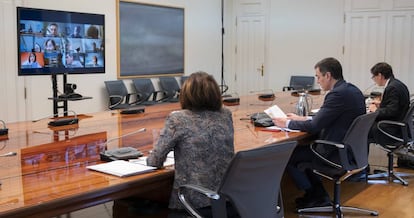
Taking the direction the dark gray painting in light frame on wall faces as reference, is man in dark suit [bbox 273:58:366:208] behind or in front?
in front

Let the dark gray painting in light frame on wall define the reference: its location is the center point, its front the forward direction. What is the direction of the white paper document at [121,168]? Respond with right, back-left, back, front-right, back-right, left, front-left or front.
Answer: front-right

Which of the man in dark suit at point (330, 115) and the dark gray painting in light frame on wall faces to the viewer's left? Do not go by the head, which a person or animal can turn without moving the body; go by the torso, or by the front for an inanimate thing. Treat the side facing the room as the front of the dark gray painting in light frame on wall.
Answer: the man in dark suit

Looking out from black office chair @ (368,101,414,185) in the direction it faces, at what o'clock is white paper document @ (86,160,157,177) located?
The white paper document is roughly at 10 o'clock from the black office chair.

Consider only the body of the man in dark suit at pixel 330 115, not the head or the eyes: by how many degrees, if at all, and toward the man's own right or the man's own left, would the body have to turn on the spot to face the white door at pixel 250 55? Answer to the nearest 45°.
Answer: approximately 90° to the man's own right

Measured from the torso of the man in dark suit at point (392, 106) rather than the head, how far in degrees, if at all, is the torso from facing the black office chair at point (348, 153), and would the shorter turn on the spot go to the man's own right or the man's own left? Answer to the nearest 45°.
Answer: approximately 90° to the man's own left

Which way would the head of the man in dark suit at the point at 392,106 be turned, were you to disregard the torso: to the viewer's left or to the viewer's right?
to the viewer's left

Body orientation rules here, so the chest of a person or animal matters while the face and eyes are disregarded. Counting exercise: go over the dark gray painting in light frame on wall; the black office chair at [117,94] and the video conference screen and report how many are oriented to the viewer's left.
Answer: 0

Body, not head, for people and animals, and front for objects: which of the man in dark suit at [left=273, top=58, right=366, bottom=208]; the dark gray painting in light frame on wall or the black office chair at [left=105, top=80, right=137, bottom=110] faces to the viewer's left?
the man in dark suit

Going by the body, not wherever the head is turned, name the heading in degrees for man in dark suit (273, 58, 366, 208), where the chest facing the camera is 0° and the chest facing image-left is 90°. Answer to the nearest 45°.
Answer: approximately 90°

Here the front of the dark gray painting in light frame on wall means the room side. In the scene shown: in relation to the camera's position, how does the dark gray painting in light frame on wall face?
facing the viewer and to the right of the viewer

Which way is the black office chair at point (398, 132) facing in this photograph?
to the viewer's left

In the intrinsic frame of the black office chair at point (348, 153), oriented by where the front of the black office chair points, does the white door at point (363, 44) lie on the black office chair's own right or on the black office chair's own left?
on the black office chair's own right

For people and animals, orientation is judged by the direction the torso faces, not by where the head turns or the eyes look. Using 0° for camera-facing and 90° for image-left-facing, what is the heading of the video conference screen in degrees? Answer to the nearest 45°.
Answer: approximately 315°

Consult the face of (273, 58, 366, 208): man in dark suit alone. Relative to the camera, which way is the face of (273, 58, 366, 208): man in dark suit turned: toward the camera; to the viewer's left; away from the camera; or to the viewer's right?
to the viewer's left

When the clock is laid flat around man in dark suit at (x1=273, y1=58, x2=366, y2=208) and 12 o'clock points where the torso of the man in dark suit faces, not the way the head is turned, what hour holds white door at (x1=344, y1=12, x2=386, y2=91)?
The white door is roughly at 3 o'clock from the man in dark suit.
